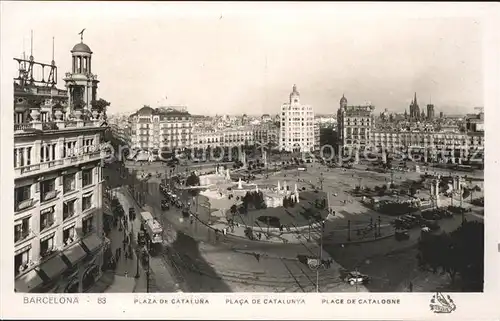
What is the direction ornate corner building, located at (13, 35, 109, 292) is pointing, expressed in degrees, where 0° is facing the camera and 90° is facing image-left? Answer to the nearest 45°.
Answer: approximately 315°

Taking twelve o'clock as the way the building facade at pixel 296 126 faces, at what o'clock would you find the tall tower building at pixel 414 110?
The tall tower building is roughly at 7 o'clock from the building facade.

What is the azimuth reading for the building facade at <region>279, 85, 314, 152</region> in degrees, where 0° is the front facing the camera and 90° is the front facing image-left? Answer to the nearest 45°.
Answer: approximately 0°
